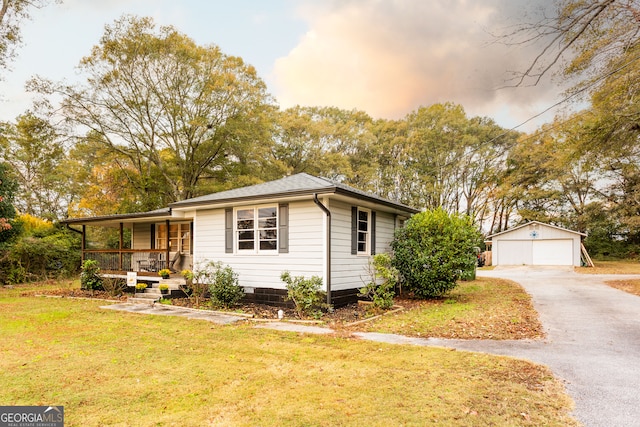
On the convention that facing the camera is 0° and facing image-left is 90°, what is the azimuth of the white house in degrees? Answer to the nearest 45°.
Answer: approximately 45°

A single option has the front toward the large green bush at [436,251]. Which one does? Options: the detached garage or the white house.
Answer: the detached garage

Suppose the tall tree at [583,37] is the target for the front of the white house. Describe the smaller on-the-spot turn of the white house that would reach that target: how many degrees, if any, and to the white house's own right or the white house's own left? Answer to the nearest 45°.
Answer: approximately 90° to the white house's own left

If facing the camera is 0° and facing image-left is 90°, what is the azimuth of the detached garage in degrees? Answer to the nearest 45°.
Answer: approximately 0°

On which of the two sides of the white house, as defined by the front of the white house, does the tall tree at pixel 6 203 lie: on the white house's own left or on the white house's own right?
on the white house's own right

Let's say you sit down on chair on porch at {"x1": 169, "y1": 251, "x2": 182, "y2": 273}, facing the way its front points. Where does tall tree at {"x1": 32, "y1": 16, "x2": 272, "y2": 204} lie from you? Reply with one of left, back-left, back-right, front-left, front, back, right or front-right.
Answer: back-right

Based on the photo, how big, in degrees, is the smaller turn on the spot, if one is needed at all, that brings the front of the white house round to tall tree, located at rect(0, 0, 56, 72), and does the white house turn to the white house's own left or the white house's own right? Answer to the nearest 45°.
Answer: approximately 90° to the white house's own right

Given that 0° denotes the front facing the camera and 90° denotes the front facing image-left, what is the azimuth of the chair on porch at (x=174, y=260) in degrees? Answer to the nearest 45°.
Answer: approximately 45°

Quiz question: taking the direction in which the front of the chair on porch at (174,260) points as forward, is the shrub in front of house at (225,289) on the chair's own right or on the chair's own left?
on the chair's own left

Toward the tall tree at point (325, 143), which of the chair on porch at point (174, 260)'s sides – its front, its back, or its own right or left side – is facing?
back
